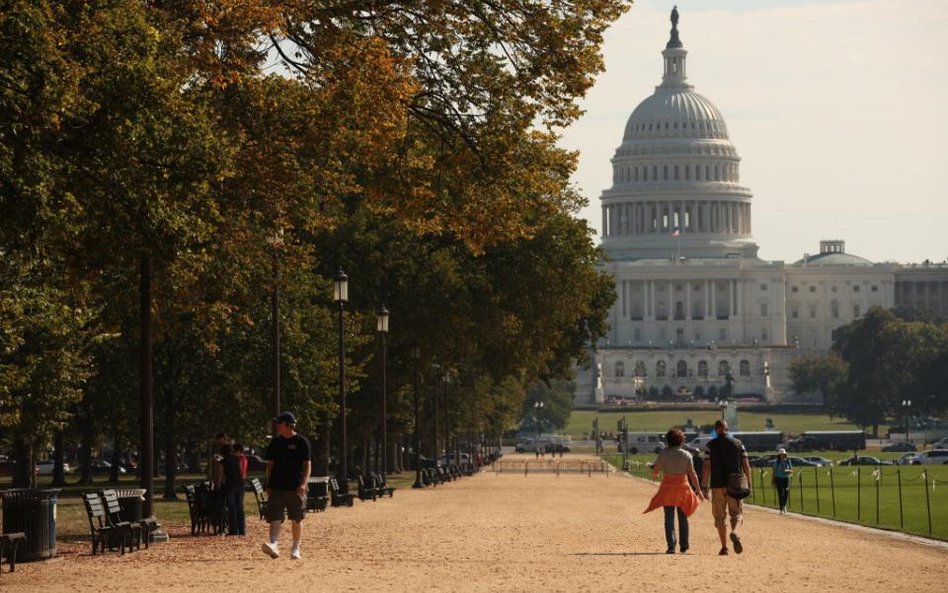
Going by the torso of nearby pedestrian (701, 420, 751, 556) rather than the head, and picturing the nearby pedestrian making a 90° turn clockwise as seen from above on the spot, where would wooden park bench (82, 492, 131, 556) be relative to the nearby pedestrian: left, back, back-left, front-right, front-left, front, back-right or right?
back

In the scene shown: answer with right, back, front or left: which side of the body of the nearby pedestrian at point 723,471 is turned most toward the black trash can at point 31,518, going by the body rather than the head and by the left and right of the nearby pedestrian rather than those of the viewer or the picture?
left

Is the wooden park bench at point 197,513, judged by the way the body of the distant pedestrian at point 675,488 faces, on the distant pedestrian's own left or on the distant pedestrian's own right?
on the distant pedestrian's own left

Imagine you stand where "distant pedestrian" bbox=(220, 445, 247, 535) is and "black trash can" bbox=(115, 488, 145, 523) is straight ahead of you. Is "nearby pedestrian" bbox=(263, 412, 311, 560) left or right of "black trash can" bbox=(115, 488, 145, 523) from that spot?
left

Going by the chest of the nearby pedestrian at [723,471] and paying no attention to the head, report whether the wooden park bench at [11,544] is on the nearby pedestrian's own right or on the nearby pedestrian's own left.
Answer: on the nearby pedestrian's own left

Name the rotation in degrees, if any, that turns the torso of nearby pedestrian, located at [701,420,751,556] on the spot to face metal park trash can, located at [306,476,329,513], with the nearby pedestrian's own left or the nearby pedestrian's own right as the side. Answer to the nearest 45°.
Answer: approximately 45° to the nearby pedestrian's own left

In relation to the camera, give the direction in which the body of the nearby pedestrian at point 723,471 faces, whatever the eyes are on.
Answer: away from the camera

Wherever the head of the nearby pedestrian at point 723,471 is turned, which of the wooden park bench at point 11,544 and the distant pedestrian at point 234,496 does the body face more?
the distant pedestrian

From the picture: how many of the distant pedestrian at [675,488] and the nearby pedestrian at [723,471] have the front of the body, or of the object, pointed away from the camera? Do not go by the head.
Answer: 2

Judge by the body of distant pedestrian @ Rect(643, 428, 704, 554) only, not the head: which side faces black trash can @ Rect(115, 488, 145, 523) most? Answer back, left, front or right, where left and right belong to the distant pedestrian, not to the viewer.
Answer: left

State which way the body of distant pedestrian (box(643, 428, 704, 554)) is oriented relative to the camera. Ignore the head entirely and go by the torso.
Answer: away from the camera
